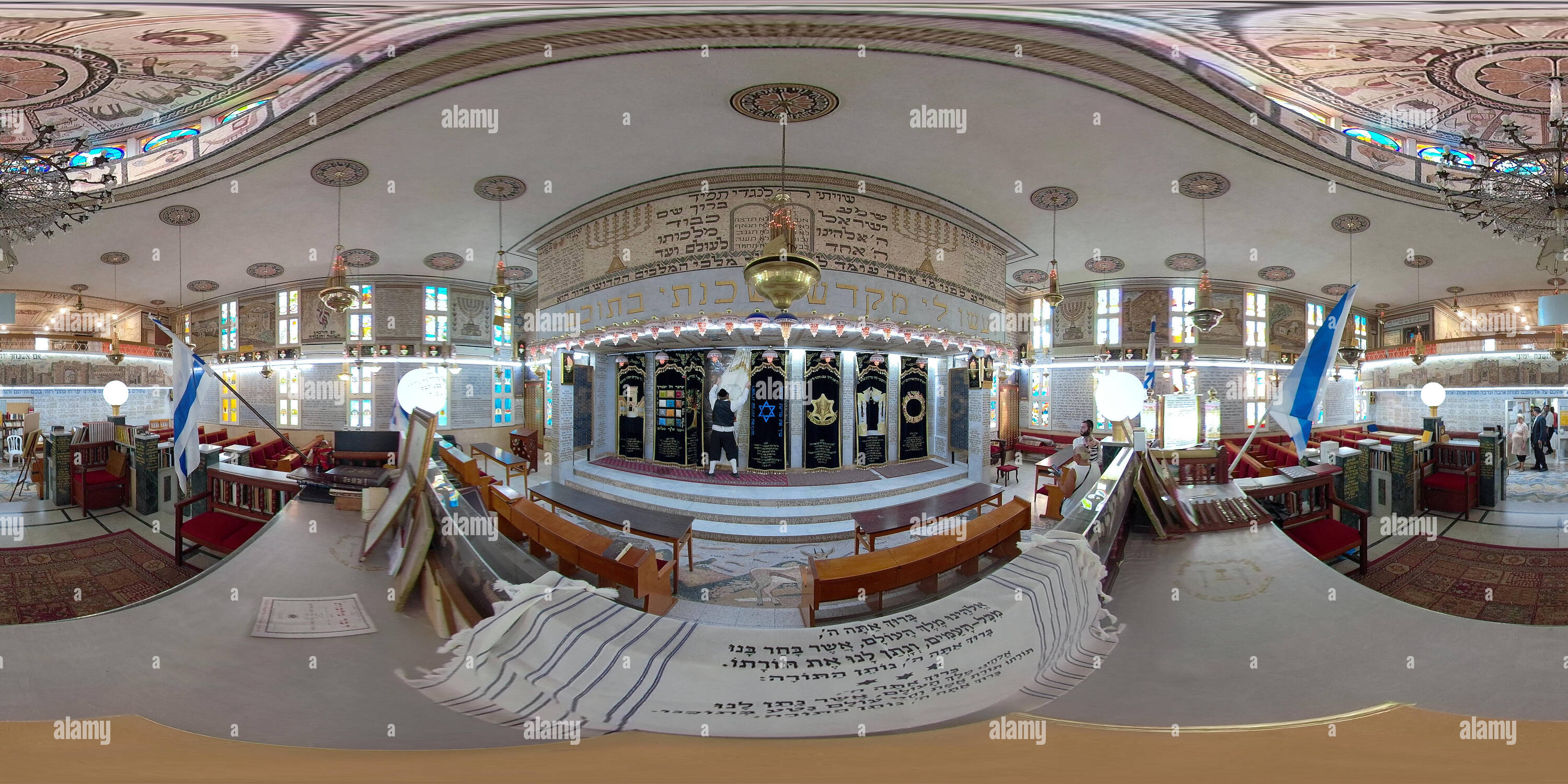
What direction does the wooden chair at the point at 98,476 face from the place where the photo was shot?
facing the viewer and to the right of the viewer

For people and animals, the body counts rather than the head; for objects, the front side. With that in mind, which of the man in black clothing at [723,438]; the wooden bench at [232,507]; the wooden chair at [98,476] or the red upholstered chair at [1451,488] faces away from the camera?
the man in black clothing

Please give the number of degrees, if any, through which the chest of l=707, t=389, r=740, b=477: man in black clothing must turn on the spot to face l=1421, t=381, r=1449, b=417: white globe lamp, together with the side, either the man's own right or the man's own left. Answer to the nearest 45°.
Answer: approximately 135° to the man's own right

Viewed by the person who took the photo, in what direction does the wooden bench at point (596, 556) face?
facing away from the viewer and to the right of the viewer

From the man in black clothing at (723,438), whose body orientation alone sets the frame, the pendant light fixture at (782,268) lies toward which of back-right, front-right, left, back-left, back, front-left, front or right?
back

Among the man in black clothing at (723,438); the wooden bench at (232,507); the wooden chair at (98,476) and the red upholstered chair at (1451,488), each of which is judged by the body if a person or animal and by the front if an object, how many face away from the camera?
1

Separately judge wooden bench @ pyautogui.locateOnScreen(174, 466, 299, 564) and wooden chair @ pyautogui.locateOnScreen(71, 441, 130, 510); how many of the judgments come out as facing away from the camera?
0

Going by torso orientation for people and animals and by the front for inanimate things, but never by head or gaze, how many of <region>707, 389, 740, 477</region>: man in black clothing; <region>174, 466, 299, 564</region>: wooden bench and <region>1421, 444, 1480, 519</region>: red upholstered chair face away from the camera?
1

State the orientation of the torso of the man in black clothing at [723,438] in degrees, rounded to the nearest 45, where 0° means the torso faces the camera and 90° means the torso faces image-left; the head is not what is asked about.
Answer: approximately 180°
